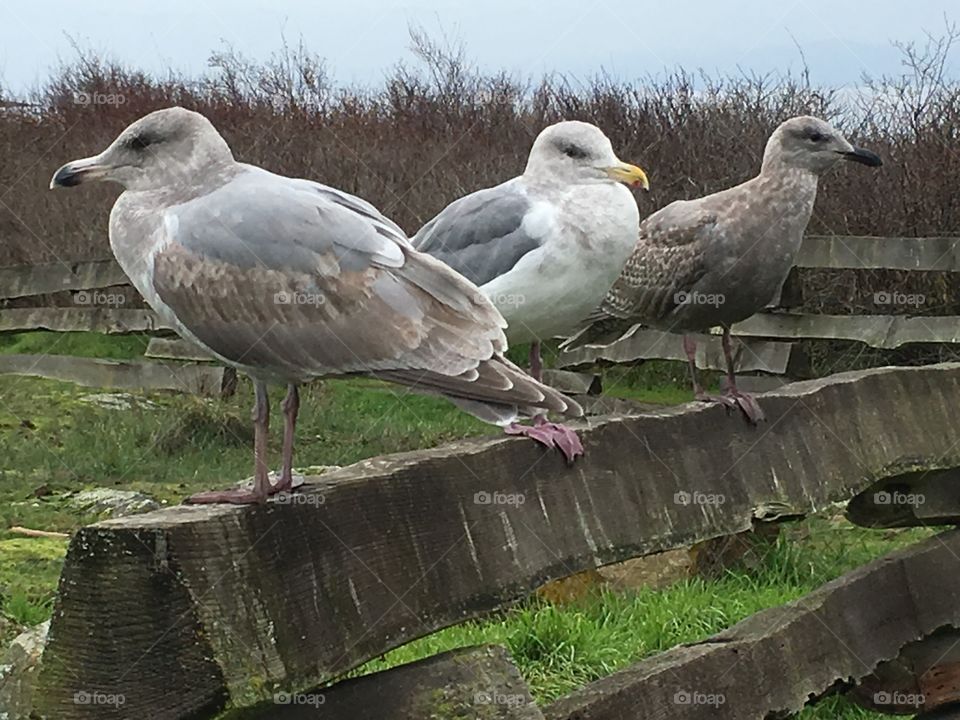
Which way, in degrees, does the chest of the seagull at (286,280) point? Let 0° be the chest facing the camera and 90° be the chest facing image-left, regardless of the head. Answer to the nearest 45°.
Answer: approximately 90°

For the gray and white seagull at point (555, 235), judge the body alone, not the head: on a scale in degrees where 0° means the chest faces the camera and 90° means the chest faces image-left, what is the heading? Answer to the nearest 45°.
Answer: approximately 315°

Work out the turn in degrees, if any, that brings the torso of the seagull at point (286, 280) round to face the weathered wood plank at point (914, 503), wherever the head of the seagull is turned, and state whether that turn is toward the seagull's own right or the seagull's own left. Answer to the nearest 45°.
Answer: approximately 135° to the seagull's own right

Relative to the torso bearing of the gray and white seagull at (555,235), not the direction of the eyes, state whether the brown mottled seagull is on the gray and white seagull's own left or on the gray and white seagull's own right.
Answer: on the gray and white seagull's own left

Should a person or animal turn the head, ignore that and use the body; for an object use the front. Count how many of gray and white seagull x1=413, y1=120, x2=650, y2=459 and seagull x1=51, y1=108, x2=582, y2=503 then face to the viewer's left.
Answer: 1

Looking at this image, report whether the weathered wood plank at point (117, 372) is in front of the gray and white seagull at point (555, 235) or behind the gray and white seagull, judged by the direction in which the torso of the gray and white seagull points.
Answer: behind

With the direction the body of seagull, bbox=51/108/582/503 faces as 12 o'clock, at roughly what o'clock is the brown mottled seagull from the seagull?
The brown mottled seagull is roughly at 4 o'clock from the seagull.

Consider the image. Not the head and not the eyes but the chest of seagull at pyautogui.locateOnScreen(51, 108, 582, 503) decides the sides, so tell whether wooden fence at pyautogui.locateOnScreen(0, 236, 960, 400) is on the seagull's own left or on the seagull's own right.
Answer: on the seagull's own right

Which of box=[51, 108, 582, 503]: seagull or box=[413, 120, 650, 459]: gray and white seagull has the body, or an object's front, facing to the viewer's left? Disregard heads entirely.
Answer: the seagull

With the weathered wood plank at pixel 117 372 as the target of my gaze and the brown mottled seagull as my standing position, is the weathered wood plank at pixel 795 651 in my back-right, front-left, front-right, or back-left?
back-left
